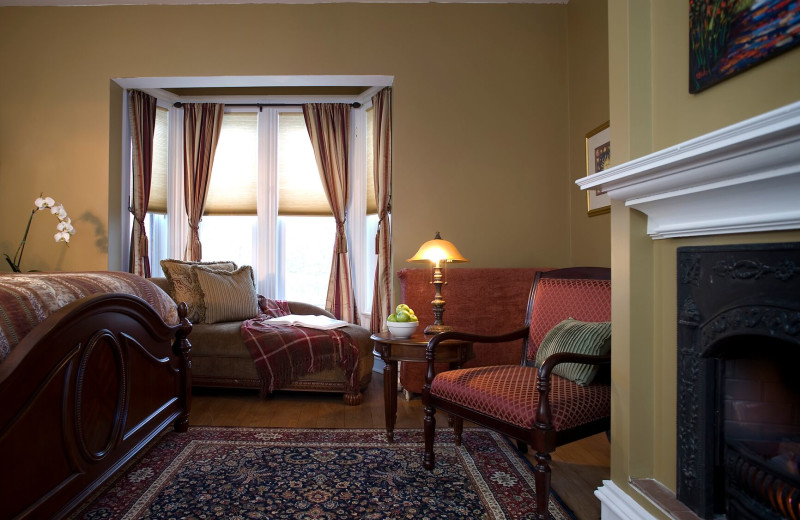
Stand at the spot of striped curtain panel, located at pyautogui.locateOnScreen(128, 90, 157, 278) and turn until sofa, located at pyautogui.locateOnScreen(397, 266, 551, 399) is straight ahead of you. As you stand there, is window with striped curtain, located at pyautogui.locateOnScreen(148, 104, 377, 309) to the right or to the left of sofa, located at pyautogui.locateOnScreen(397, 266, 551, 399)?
left

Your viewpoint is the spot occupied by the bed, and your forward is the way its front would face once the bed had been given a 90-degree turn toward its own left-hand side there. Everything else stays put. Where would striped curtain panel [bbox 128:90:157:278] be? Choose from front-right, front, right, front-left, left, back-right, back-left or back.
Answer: front-left

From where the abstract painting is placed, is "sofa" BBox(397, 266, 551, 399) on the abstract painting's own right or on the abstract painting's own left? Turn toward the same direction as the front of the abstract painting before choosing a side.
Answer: on the abstract painting's own right

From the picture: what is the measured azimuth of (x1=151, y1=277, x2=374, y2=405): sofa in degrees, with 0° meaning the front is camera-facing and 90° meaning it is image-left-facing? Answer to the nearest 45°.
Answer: approximately 0°

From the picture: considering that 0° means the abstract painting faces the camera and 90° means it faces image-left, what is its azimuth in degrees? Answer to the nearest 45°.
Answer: approximately 45°

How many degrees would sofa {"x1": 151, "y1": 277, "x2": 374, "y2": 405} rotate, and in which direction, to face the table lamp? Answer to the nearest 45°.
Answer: approximately 45° to its left

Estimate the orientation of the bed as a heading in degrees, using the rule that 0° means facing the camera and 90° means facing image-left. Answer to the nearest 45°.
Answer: approximately 315°
